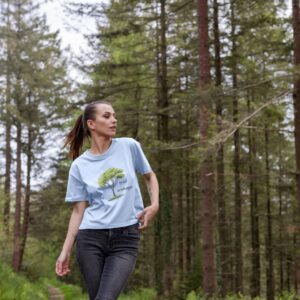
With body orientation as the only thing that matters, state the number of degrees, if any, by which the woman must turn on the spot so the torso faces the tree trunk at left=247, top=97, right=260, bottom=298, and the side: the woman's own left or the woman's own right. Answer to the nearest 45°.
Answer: approximately 180°

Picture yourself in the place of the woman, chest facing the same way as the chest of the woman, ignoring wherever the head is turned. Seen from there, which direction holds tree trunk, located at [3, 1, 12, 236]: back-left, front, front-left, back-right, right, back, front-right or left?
back

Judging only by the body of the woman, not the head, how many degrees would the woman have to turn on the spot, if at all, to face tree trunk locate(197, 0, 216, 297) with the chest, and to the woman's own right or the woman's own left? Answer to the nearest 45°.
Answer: approximately 180°

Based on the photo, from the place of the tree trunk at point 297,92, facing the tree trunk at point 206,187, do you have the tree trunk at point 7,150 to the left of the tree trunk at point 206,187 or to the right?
right

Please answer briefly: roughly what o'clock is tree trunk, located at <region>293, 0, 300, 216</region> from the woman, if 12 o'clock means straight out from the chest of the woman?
The tree trunk is roughly at 7 o'clock from the woman.

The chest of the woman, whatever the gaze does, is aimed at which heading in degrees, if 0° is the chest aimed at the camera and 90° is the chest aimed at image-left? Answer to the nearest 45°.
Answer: approximately 0°

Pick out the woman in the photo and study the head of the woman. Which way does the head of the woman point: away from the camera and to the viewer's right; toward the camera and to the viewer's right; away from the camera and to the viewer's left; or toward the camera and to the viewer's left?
toward the camera and to the viewer's right

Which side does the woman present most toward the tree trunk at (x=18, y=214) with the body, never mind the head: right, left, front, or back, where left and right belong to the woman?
back

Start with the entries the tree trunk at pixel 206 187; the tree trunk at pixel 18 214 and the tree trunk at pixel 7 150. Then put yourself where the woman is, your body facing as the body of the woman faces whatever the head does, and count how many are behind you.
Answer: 3
